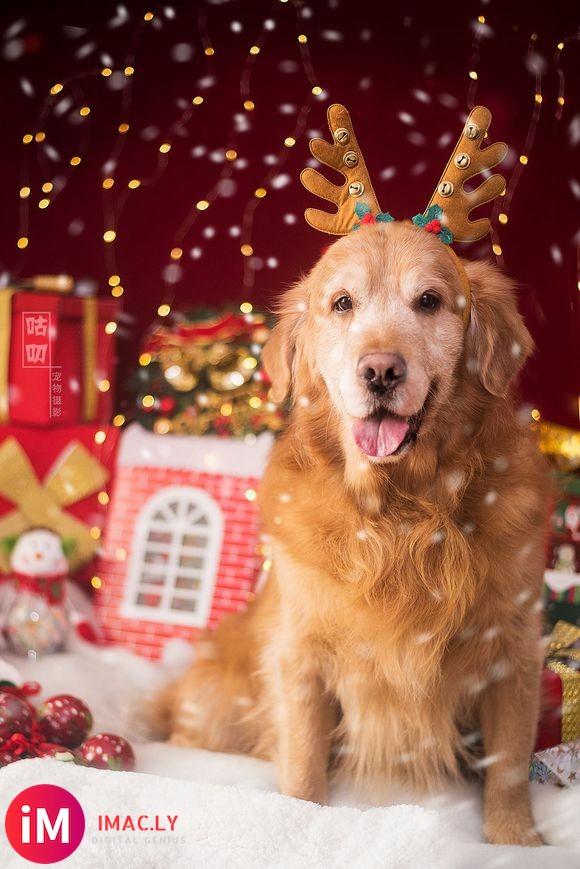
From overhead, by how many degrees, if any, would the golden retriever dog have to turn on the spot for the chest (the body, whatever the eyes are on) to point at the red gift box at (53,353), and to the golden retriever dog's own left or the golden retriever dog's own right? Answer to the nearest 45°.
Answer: approximately 135° to the golden retriever dog's own right

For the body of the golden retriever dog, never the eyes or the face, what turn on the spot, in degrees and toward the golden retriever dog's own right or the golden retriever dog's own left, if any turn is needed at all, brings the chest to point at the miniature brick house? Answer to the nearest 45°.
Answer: approximately 135° to the golden retriever dog's own right

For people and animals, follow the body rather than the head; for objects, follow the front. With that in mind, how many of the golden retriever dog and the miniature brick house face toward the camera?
2

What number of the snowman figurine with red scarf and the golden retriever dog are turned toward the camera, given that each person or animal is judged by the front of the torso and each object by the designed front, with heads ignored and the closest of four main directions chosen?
2

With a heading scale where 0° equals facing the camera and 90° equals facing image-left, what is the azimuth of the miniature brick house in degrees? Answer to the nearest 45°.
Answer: approximately 0°

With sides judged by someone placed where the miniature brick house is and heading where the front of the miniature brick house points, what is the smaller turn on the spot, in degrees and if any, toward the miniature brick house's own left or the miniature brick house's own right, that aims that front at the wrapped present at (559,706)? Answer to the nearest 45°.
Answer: approximately 45° to the miniature brick house's own left
